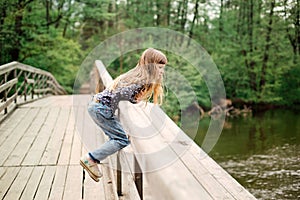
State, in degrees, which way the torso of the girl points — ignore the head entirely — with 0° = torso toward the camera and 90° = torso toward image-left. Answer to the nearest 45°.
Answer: approximately 270°
